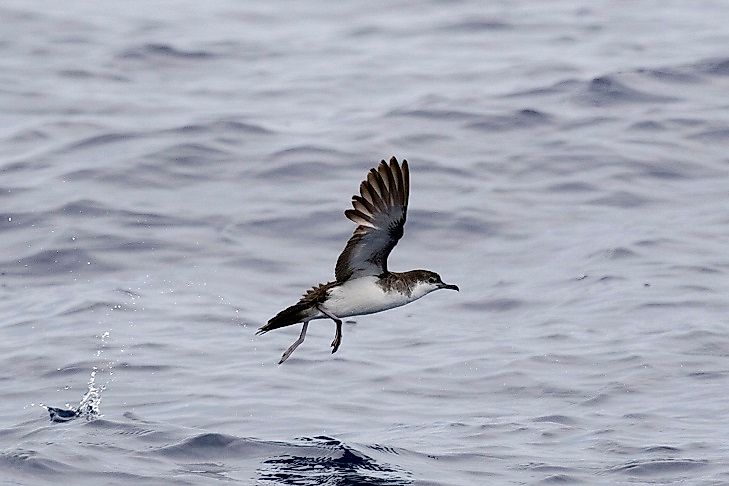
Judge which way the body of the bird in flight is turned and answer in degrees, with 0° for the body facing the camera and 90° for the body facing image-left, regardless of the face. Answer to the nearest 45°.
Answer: approximately 270°
